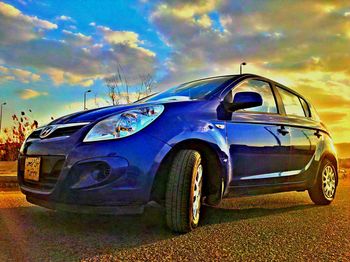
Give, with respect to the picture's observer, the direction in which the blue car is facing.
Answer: facing the viewer and to the left of the viewer
